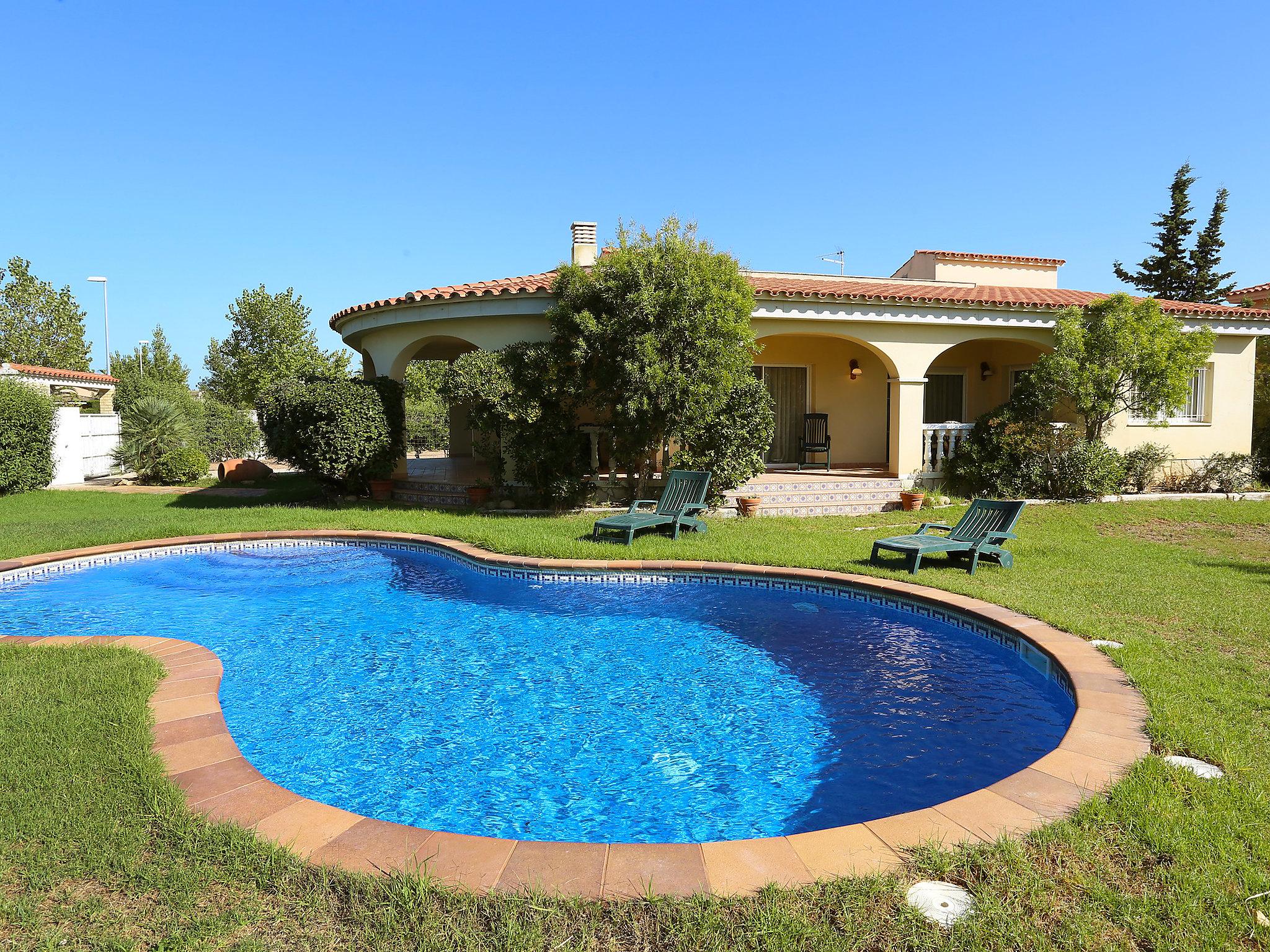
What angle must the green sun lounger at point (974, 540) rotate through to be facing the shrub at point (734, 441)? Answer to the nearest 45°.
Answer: approximately 90° to its right

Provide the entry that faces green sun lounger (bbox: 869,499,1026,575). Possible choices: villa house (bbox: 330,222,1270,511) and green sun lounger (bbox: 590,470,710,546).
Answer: the villa house

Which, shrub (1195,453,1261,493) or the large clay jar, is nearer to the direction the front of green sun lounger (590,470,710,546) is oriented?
the large clay jar

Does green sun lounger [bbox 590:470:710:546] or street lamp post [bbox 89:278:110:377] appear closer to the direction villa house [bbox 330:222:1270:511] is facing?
the green sun lounger

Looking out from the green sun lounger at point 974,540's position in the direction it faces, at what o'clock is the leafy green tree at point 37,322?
The leafy green tree is roughly at 2 o'clock from the green sun lounger.

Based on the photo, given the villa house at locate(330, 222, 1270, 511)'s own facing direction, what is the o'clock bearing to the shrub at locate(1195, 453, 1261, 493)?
The shrub is roughly at 9 o'clock from the villa house.

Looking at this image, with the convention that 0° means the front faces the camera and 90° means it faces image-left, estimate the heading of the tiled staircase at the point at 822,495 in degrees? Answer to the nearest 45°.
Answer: approximately 0°

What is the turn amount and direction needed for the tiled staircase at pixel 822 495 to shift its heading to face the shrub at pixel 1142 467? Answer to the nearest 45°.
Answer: approximately 135° to its left

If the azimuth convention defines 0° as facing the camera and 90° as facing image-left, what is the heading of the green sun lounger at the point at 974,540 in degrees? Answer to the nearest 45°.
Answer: approximately 45°

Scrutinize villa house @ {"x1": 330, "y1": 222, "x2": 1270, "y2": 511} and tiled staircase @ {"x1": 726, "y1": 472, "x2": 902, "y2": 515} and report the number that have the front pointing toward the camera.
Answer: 2

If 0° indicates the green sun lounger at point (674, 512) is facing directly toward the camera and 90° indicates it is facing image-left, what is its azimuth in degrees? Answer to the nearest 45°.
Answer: approximately 45°

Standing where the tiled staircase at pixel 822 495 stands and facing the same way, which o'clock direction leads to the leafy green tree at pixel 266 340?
The leafy green tree is roughly at 4 o'clock from the tiled staircase.
